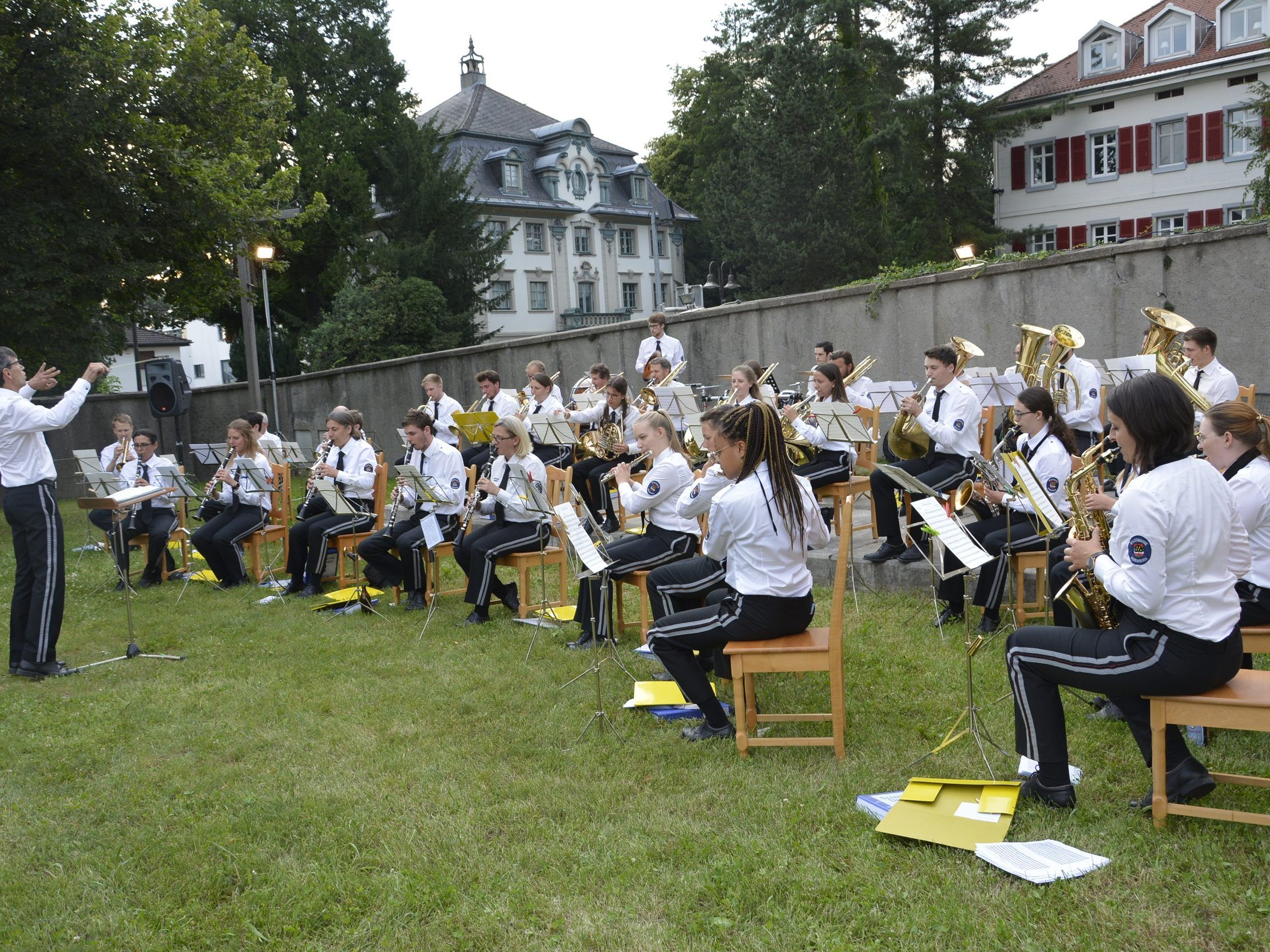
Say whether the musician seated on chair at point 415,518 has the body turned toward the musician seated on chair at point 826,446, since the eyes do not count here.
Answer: no

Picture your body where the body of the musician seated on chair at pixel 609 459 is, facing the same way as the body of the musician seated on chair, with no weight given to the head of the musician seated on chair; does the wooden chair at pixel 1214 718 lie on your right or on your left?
on your left

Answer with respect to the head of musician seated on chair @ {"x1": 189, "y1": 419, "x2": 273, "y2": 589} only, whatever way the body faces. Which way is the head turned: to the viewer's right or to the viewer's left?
to the viewer's left

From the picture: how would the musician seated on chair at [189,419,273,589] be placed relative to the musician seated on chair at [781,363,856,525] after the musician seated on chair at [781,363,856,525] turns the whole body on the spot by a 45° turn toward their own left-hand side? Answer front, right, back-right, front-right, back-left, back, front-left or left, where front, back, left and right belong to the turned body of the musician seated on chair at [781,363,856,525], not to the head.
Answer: front-right

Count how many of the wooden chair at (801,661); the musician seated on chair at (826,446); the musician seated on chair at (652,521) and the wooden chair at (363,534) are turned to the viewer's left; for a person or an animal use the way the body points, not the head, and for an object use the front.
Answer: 4

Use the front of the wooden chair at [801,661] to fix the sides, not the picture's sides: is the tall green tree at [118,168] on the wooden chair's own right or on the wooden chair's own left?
on the wooden chair's own right

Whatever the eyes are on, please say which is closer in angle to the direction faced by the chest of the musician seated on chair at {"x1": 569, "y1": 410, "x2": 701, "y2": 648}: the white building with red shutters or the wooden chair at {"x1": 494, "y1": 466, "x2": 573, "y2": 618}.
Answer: the wooden chair

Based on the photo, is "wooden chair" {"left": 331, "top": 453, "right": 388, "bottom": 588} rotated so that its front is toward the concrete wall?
no

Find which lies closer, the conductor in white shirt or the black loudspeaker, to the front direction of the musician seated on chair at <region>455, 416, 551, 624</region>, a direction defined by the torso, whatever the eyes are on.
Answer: the conductor in white shirt

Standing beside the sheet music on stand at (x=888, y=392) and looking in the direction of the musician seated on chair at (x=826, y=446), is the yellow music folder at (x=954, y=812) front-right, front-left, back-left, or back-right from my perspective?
front-left

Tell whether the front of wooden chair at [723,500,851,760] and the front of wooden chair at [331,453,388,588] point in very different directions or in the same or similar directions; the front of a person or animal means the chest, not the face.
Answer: same or similar directions

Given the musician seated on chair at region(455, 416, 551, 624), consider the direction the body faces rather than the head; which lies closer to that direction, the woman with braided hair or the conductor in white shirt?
the conductor in white shirt

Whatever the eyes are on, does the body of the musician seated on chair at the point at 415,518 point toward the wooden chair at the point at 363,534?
no

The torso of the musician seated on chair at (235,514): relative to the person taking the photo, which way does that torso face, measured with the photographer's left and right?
facing the viewer and to the left of the viewer

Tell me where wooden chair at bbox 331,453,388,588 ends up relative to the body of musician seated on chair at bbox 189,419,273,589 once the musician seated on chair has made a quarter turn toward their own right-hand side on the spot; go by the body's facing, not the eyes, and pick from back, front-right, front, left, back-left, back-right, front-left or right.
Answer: back

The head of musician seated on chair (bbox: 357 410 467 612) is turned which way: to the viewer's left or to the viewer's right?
to the viewer's left

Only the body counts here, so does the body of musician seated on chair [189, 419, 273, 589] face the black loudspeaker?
no
